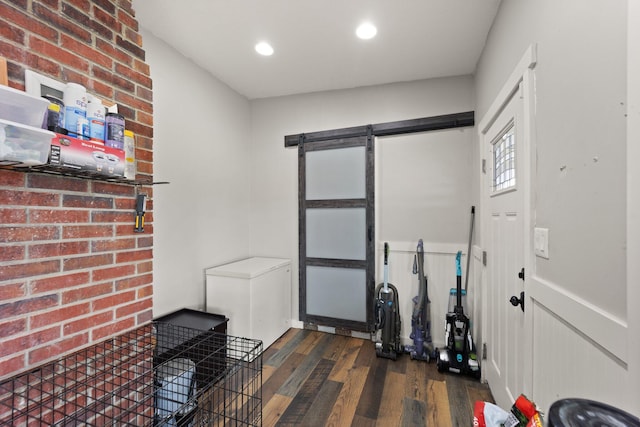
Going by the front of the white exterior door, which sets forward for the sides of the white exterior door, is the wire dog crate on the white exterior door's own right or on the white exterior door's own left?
on the white exterior door's own left

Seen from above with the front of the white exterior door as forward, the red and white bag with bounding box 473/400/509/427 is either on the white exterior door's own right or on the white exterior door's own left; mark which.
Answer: on the white exterior door's own left

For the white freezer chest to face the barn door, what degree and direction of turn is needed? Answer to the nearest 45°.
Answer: approximately 45° to its left

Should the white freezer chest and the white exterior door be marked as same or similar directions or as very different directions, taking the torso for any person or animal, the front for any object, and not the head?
very different directions

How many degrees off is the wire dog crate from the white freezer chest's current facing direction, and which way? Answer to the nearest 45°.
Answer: approximately 90° to its right

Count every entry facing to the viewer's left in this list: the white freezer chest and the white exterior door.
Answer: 1

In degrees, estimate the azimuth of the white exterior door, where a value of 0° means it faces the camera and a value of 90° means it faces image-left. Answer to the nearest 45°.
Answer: approximately 90°
